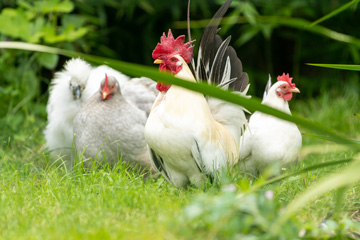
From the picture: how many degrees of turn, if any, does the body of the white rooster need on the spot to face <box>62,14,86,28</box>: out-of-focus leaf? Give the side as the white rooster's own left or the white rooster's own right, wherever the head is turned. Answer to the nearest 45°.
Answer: approximately 90° to the white rooster's own right

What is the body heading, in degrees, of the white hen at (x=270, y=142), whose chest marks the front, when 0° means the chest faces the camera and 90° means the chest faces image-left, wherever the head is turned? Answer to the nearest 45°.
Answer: approximately 315°

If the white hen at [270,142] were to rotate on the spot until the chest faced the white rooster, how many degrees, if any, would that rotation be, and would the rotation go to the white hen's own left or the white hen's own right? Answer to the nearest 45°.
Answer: approximately 90° to the white hen's own right

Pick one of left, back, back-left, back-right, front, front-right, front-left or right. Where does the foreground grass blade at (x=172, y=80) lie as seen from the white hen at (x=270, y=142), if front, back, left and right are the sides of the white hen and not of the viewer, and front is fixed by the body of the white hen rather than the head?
front-right

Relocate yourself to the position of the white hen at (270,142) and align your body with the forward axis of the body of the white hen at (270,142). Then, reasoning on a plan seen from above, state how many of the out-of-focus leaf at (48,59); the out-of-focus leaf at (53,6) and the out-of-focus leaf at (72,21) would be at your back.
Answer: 3

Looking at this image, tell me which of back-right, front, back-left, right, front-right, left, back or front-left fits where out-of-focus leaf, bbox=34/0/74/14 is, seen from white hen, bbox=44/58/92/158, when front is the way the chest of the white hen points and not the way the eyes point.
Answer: back-left

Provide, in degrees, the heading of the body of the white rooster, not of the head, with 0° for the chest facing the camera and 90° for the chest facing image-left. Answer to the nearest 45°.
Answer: approximately 45°

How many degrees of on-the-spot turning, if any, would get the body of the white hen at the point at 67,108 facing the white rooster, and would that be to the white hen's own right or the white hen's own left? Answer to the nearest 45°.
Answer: approximately 90° to the white hen's own left

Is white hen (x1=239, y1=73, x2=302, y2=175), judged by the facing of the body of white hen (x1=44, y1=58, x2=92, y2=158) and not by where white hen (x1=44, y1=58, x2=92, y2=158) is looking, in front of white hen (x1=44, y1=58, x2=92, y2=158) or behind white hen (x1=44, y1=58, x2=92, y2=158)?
in front

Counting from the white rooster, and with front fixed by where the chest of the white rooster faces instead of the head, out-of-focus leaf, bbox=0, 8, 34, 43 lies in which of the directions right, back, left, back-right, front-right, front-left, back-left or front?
right
